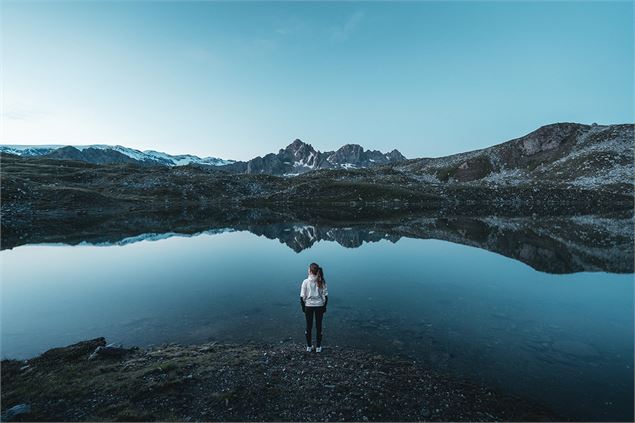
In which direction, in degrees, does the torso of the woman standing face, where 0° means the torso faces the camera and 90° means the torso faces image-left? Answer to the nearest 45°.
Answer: approximately 180°
